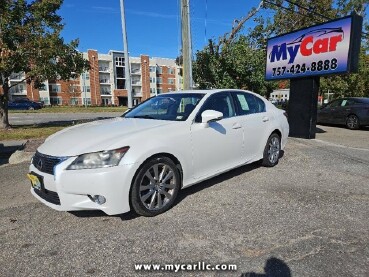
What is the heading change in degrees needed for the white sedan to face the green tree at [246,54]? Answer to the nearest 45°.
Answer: approximately 135° to its right

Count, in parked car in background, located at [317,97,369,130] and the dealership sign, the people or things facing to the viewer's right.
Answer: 0

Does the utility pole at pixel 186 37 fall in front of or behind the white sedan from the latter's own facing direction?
behind

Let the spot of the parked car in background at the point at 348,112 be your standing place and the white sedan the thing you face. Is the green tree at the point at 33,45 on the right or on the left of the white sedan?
right

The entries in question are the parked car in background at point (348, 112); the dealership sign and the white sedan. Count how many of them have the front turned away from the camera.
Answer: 0

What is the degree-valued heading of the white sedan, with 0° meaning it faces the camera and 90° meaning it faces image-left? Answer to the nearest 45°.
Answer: approximately 45°

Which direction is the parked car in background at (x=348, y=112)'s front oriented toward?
to the viewer's left

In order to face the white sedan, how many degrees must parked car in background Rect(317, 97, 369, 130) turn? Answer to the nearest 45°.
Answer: approximately 90° to its left

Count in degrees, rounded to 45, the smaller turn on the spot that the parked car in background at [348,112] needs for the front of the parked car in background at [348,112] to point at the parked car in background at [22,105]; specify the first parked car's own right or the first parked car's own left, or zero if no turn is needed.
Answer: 0° — it already faces it

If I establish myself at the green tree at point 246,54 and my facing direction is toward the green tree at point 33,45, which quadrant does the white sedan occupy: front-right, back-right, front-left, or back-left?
front-left

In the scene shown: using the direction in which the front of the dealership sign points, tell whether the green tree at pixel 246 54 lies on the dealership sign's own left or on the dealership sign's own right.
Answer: on the dealership sign's own right

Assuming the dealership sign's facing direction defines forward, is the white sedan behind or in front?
in front
